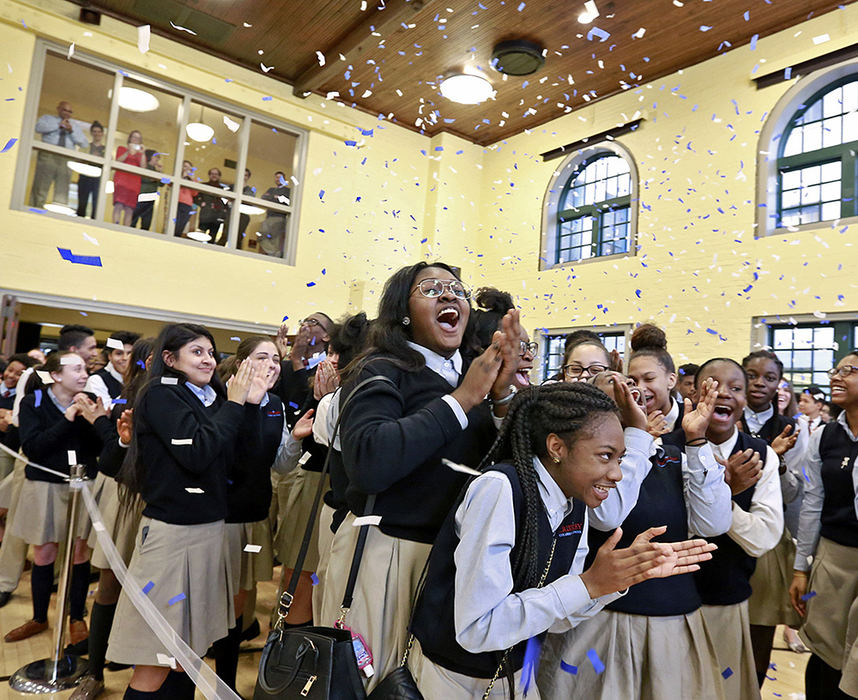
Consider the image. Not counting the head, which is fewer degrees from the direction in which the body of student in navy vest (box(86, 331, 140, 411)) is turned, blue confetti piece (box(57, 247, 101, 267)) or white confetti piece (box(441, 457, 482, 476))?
the white confetti piece

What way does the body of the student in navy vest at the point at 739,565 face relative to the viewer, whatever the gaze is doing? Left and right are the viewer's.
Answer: facing the viewer and to the left of the viewer

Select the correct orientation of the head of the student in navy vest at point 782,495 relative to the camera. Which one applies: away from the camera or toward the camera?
toward the camera

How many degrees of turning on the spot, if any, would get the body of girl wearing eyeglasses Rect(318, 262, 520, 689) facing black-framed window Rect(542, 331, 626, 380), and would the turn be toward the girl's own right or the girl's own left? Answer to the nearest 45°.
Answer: approximately 135° to the girl's own left

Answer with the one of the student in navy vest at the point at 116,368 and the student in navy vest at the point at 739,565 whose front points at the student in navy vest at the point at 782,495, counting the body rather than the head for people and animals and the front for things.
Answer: the student in navy vest at the point at 116,368

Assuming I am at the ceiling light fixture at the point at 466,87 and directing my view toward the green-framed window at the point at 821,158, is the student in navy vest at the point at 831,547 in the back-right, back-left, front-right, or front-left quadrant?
front-right

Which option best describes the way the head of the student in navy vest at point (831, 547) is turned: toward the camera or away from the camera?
toward the camera

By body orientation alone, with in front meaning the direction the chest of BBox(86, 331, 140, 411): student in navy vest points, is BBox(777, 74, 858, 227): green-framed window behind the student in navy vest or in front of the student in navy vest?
in front

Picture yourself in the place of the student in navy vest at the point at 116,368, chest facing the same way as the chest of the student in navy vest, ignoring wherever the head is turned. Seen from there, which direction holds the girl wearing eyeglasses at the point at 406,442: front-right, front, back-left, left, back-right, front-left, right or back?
front-right

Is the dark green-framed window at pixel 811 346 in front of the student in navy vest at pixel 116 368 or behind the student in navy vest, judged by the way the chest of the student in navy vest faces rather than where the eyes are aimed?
in front

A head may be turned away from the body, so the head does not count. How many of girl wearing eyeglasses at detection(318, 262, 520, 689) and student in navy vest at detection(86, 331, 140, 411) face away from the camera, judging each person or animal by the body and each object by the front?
0

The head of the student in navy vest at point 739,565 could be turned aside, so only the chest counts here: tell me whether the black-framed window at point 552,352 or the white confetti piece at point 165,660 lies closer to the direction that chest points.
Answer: the white confetti piece

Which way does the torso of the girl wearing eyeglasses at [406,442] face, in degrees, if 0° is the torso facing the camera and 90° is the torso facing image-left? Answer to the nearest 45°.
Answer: approximately 315°

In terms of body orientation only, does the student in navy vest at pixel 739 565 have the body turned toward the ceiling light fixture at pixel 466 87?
no

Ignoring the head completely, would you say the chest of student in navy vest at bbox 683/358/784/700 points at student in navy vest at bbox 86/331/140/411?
no

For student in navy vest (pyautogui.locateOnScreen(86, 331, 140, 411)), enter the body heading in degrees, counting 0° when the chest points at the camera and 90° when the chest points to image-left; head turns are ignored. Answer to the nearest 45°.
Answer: approximately 315°
